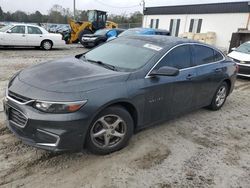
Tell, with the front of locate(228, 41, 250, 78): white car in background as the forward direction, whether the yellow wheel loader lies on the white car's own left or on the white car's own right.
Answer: on the white car's own right

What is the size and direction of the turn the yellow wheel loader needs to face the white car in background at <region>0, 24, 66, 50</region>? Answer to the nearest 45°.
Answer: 0° — it already faces it

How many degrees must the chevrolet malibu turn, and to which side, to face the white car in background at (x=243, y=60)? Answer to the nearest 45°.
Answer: approximately 180°

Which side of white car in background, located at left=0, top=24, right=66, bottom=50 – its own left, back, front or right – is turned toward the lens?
left

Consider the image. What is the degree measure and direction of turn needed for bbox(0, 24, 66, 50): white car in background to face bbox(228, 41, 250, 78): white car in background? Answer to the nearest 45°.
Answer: approximately 135° to its left

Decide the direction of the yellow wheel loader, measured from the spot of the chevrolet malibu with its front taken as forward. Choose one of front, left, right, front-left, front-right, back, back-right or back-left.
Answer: back-right

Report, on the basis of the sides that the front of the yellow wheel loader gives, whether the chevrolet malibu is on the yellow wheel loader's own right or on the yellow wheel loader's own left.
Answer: on the yellow wheel loader's own left

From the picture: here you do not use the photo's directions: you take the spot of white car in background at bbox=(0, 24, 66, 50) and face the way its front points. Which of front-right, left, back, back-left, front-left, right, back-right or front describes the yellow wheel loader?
back-right

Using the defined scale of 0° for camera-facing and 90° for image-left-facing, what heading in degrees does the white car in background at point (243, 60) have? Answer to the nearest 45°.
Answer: approximately 45°

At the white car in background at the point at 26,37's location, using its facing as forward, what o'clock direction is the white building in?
The white building is roughly at 5 o'clock from the white car in background.
